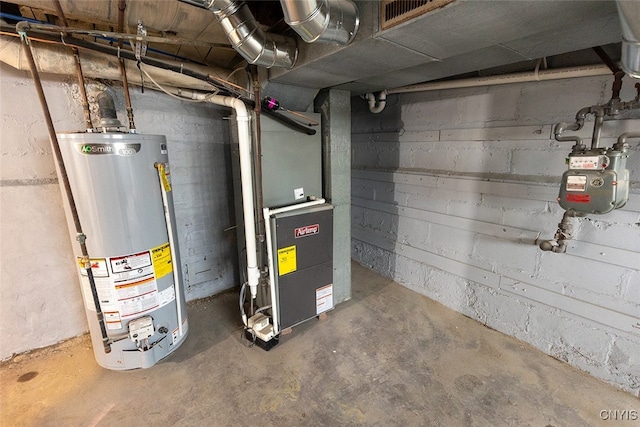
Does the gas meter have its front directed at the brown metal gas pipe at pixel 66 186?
yes

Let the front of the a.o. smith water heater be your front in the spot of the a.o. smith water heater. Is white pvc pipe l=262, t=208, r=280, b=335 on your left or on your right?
on your left

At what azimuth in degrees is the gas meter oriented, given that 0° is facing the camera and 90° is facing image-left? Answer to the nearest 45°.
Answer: approximately 45°

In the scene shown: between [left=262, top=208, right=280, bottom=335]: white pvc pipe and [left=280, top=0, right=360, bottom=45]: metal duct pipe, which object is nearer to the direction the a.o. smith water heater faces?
the metal duct pipe

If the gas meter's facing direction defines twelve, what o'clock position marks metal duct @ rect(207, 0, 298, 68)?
The metal duct is roughly at 12 o'clock from the gas meter.

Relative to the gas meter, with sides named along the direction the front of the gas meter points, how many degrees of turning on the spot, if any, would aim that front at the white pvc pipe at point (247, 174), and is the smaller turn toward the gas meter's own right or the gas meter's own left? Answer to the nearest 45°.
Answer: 0° — it already faces it

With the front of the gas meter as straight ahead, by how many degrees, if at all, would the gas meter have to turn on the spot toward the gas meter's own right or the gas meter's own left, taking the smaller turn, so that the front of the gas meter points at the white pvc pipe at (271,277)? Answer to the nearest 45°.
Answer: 0° — it already faces it

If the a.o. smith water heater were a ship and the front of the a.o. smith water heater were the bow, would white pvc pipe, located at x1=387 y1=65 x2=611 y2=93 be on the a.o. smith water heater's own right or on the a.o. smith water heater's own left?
on the a.o. smith water heater's own left

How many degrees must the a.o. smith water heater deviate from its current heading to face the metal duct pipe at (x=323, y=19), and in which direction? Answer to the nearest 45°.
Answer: approximately 45° to its left

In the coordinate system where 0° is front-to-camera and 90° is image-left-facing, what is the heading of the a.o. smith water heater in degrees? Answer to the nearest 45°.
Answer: approximately 0°

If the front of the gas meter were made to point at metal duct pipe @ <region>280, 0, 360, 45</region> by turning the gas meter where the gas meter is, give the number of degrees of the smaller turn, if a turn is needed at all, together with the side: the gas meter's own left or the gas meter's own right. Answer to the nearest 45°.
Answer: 0° — it already faces it
